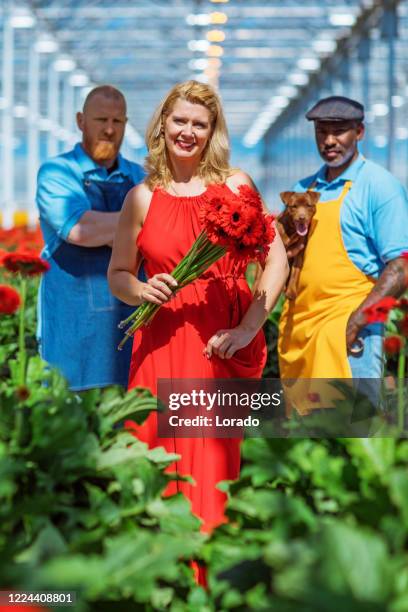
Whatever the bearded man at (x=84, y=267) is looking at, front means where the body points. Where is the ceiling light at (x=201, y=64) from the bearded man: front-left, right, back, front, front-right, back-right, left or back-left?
back-left

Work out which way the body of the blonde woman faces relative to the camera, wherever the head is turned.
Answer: toward the camera

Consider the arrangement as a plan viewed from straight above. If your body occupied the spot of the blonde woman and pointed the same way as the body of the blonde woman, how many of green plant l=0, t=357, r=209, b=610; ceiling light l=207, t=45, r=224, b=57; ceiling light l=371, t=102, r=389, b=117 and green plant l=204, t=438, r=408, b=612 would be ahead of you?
2

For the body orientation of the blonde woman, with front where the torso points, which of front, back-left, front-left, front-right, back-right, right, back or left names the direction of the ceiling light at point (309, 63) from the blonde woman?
back

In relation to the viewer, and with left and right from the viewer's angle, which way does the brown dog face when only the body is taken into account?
facing the viewer

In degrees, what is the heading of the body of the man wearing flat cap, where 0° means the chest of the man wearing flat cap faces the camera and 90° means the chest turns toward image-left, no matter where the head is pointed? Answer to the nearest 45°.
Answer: approximately 45°

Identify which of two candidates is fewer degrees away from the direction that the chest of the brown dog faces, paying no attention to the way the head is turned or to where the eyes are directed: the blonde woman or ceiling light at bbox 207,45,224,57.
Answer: the blonde woman

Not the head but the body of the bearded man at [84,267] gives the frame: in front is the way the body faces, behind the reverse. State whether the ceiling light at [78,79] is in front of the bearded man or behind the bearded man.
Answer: behind

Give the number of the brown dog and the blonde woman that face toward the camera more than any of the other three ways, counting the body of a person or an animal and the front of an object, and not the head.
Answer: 2

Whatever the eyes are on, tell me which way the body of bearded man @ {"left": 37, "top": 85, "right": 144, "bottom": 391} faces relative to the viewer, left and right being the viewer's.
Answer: facing the viewer and to the right of the viewer

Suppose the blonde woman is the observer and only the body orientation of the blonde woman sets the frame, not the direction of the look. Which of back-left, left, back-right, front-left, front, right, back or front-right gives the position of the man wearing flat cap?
back-left
